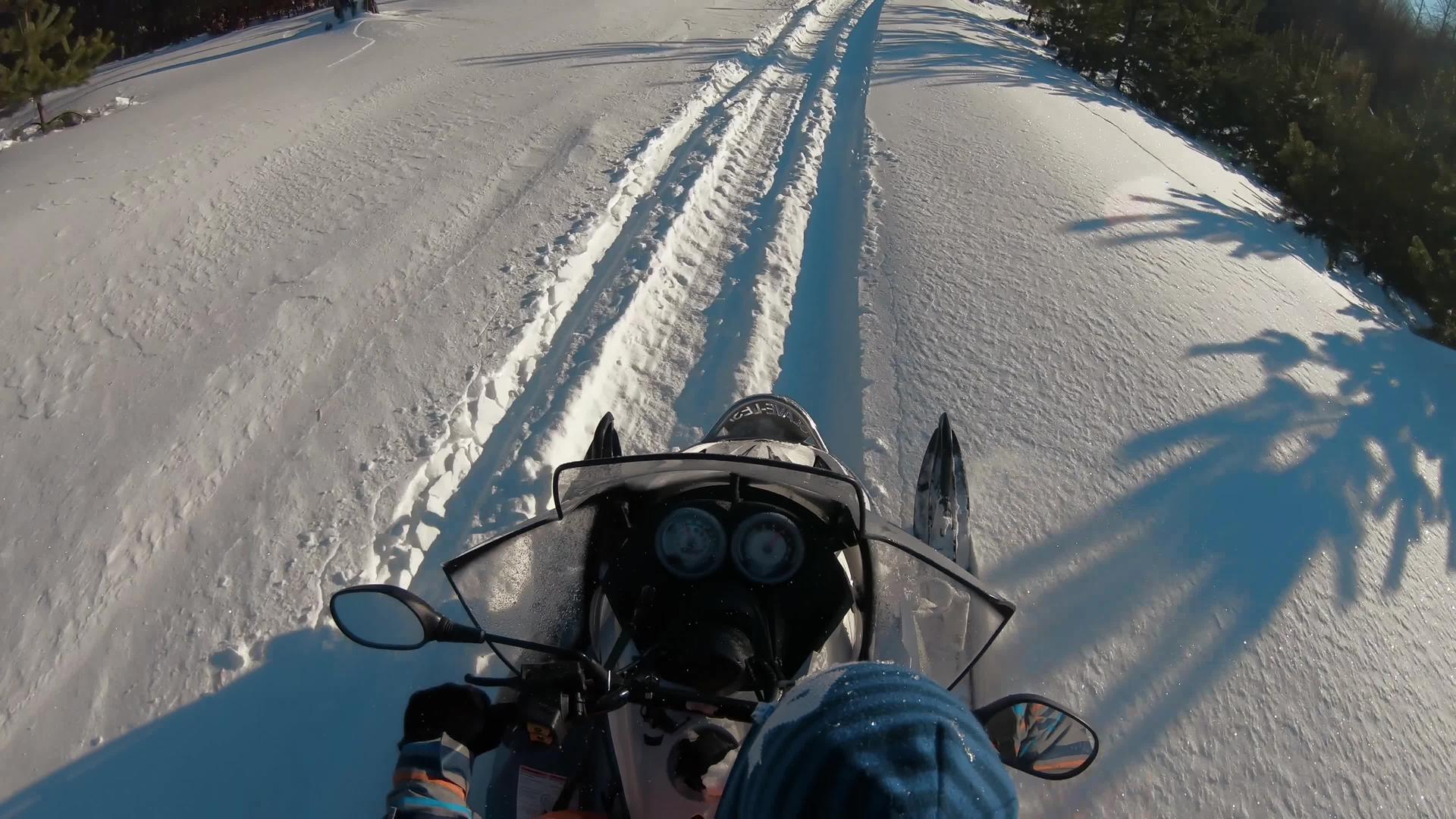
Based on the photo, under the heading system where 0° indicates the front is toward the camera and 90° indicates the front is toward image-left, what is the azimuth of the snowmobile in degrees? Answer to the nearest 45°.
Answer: approximately 180°

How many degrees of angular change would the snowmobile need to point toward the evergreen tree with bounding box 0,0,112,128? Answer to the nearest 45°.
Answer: approximately 45° to its left
